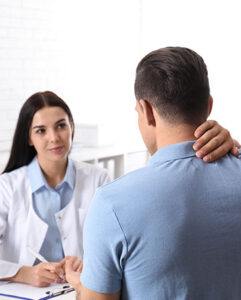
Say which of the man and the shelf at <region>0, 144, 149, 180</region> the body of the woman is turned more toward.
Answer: the man

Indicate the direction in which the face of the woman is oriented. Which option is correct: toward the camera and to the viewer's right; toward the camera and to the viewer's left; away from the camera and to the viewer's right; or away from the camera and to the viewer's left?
toward the camera and to the viewer's right

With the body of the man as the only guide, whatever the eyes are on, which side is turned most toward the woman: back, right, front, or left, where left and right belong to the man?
front

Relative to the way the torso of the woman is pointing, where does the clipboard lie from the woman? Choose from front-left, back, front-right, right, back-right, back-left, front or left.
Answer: front-right

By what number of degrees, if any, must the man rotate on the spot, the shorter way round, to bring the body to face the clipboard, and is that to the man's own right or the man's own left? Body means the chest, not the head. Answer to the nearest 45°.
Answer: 0° — they already face it

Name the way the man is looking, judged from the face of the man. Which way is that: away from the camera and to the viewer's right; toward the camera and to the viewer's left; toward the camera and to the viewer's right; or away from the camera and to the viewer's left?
away from the camera and to the viewer's left

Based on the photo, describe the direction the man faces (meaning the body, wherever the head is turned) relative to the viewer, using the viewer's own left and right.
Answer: facing away from the viewer and to the left of the viewer

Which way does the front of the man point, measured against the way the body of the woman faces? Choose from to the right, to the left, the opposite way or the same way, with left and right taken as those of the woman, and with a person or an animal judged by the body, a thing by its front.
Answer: the opposite way

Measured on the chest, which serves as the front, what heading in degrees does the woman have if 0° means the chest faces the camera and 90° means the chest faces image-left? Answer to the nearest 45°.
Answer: approximately 315°
